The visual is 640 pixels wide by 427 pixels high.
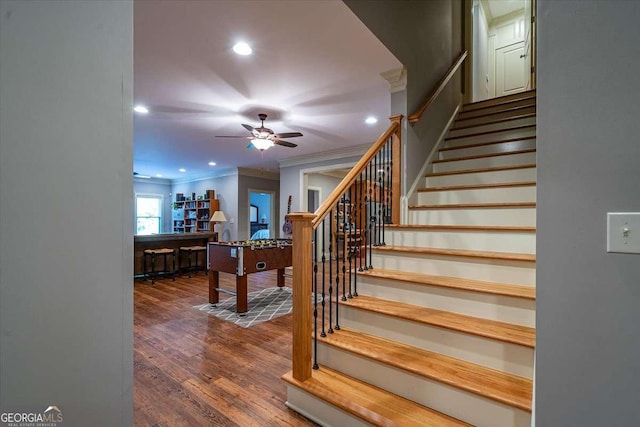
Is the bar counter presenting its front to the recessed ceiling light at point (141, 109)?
yes

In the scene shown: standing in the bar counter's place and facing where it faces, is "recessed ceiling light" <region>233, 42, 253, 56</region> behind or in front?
in front

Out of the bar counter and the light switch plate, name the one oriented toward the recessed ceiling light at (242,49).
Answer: the bar counter

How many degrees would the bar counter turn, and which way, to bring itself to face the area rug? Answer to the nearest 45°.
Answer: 0° — it already faces it

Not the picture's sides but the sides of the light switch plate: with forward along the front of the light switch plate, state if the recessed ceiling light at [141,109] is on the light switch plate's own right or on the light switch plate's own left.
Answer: on the light switch plate's own right

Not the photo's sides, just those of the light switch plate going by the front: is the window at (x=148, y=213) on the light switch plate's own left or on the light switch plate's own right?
on the light switch plate's own right

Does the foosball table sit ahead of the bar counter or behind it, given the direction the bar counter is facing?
ahead

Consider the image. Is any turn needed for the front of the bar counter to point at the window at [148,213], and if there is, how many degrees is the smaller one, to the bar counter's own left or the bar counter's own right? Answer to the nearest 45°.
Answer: approximately 180°

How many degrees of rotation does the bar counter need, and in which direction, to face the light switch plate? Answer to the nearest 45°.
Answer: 0° — it already faces it

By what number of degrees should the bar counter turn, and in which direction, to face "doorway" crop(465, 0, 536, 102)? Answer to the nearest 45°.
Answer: approximately 45° to its left
